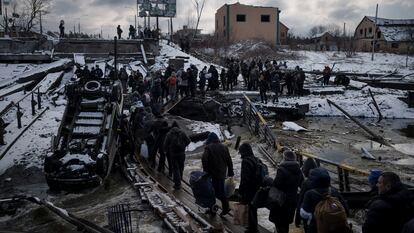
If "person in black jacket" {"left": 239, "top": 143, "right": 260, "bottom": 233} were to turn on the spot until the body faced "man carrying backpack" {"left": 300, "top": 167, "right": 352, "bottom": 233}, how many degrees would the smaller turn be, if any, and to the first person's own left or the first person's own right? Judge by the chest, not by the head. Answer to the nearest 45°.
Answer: approximately 180°

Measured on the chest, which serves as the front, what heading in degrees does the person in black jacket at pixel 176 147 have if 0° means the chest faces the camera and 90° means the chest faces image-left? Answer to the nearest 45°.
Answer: approximately 180°

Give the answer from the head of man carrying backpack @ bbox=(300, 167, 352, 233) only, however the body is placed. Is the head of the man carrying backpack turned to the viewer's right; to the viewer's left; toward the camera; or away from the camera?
away from the camera

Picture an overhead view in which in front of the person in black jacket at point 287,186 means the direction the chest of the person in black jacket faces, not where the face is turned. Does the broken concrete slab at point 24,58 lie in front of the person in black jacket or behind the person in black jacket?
in front

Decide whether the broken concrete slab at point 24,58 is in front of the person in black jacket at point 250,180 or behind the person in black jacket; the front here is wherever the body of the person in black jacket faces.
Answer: in front

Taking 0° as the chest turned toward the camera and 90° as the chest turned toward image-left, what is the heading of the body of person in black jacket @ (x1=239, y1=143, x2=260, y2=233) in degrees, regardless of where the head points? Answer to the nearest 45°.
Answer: approximately 135°

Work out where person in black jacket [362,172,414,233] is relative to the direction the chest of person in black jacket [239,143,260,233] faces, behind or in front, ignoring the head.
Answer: behind

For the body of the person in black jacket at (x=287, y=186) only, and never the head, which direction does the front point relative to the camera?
away from the camera

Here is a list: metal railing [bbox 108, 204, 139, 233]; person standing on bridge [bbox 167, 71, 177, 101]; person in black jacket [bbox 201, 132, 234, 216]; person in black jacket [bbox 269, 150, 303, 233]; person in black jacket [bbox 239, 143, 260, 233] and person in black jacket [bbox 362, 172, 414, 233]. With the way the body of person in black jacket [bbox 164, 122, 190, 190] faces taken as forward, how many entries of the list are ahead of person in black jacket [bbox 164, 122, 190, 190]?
1

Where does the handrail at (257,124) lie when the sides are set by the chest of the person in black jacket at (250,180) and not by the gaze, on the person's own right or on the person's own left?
on the person's own right

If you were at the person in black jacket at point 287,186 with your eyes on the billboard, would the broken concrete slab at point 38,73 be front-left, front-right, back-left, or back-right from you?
front-left

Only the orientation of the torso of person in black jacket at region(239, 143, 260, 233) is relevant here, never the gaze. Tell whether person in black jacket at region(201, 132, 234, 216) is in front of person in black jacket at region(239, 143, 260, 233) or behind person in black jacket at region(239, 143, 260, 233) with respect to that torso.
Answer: in front

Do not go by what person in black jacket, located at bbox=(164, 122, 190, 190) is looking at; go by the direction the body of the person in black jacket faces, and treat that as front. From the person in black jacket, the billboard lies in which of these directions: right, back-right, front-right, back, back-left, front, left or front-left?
front

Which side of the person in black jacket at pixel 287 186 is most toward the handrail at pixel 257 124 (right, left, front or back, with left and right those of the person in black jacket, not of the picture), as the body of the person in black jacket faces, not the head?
front

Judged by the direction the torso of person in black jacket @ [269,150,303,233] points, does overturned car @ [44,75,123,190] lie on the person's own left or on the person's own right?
on the person's own left

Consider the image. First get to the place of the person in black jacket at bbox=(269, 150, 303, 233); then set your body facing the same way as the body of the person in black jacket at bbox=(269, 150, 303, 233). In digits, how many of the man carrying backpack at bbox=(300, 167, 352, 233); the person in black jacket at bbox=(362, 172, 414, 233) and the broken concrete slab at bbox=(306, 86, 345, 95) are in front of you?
1
